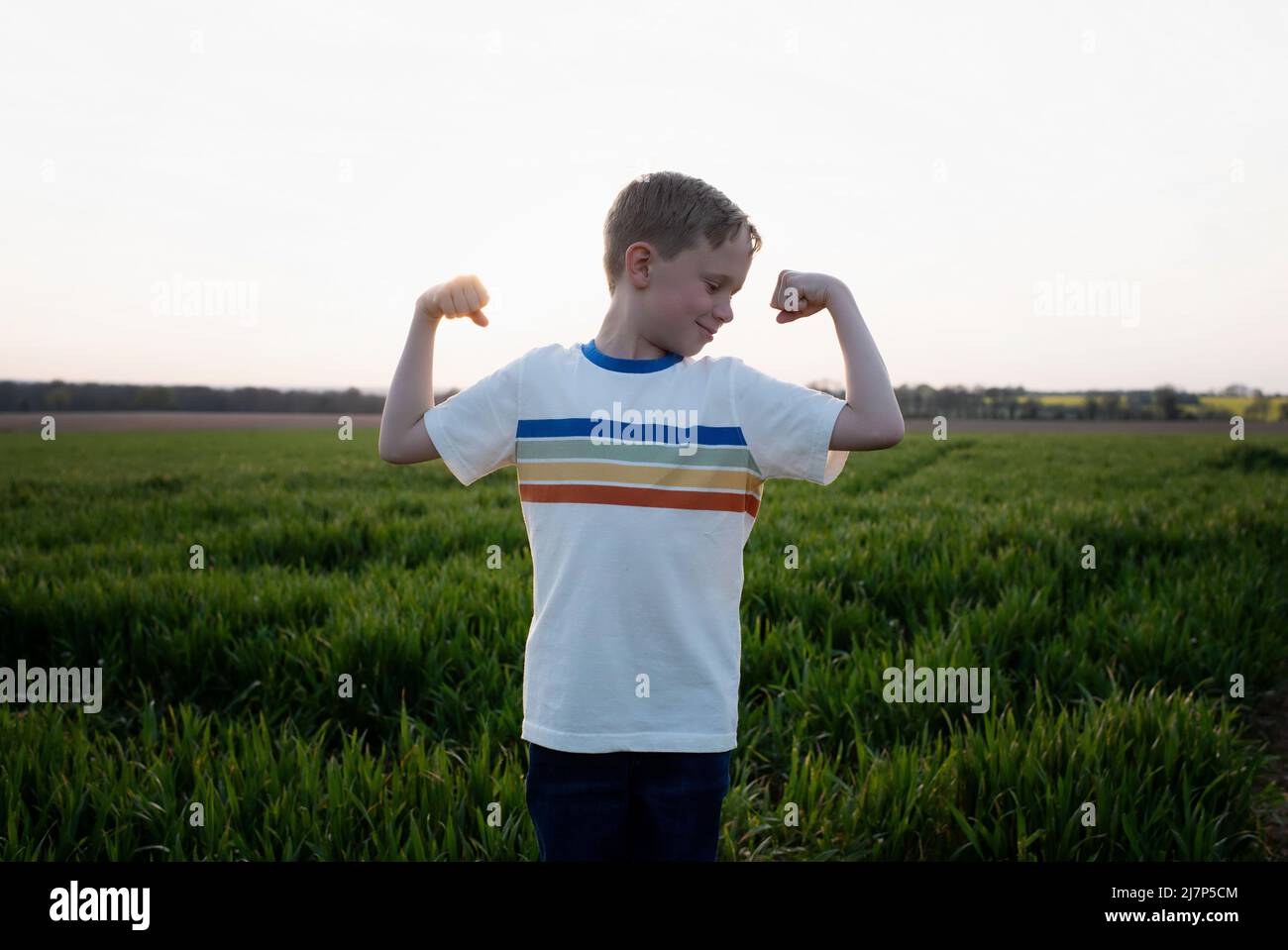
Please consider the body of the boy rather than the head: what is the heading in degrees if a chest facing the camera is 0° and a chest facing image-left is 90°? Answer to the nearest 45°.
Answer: approximately 0°

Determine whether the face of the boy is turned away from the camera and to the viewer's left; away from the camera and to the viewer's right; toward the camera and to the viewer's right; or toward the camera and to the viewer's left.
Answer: toward the camera and to the viewer's right
